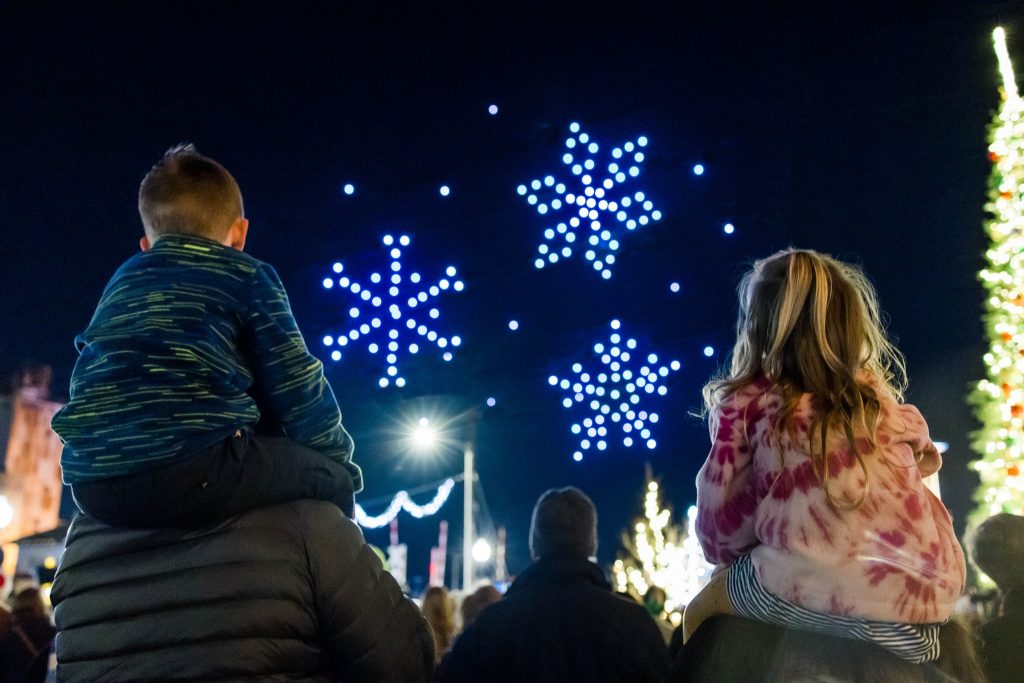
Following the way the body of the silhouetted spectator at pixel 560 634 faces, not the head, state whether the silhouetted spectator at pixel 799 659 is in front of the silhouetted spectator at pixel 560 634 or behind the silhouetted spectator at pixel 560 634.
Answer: behind

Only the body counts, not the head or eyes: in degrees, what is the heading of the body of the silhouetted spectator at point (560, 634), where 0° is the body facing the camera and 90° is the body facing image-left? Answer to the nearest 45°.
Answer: approximately 180°

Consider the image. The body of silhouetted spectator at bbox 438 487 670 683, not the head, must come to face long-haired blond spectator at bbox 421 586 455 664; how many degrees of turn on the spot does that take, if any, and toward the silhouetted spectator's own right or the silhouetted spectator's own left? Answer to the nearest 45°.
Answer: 0° — they already face them

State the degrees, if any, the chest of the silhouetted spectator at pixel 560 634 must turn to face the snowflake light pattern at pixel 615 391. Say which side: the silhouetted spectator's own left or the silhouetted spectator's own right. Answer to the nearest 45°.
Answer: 0° — they already face it

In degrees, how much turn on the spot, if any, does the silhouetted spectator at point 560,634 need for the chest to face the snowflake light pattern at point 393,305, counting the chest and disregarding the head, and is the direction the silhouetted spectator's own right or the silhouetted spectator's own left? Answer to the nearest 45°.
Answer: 0° — they already face it

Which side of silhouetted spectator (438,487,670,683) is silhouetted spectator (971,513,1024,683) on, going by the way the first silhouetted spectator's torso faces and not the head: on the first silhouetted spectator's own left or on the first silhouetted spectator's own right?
on the first silhouetted spectator's own right

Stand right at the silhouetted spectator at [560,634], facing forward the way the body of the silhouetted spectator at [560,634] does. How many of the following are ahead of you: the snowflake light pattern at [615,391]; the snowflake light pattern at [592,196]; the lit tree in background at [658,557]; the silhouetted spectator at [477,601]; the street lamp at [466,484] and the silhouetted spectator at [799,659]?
5

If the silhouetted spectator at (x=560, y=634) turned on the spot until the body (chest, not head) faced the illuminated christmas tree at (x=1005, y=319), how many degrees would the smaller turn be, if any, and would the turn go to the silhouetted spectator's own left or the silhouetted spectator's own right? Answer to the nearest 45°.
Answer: approximately 45° to the silhouetted spectator's own right
